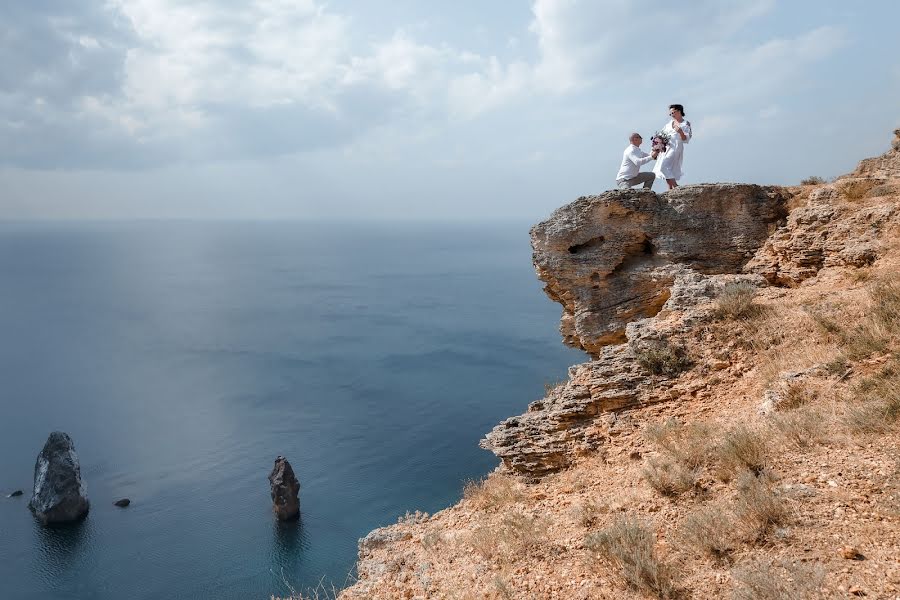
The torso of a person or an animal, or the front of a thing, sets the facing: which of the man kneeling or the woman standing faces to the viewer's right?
the man kneeling

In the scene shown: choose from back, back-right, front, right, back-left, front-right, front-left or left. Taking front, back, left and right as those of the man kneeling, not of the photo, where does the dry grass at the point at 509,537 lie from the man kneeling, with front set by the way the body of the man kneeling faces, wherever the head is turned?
right

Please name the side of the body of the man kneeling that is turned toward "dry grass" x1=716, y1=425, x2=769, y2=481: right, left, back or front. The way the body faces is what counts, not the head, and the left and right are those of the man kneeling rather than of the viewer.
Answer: right

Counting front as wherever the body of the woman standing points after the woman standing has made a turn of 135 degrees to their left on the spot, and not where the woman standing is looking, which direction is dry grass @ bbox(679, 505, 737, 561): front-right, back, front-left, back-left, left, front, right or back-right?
right

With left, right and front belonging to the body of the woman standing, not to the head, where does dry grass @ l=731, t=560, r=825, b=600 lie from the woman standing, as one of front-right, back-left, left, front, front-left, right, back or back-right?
front-left

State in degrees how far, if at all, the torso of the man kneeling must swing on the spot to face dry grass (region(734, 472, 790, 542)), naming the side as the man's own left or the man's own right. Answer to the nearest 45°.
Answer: approximately 90° to the man's own right

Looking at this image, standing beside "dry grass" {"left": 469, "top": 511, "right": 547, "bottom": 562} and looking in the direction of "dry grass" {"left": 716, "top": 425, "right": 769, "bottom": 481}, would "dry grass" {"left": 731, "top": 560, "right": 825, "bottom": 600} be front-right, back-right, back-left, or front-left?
front-right

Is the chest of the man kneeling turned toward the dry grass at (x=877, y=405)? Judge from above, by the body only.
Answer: no

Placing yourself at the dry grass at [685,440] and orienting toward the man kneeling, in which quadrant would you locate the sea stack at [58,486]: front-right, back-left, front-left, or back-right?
front-left

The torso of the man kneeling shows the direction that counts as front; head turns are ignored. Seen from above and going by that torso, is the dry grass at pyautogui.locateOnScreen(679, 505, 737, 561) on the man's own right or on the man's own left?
on the man's own right

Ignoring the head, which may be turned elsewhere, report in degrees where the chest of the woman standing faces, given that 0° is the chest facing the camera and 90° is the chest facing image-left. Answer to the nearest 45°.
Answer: approximately 45°

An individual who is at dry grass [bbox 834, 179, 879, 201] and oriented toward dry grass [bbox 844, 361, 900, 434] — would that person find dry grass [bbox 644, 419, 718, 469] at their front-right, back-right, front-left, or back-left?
front-right

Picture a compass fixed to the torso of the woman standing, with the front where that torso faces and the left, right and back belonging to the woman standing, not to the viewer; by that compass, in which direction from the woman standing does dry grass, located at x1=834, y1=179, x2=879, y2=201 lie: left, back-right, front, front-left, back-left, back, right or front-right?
back-left

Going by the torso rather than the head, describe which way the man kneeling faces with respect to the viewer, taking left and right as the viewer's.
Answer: facing to the right of the viewer
